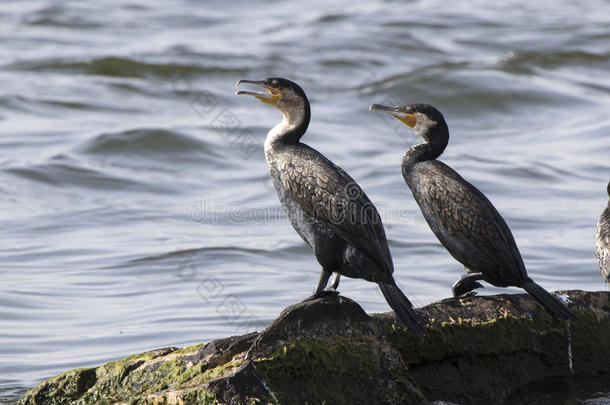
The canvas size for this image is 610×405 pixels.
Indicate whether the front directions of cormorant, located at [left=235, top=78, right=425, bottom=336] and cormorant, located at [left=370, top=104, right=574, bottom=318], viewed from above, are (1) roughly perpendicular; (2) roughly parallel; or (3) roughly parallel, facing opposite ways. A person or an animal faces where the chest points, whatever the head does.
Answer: roughly parallel

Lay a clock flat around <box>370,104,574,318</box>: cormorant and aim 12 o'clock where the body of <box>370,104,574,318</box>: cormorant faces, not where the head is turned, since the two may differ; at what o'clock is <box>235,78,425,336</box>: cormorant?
<box>235,78,425,336</box>: cormorant is roughly at 11 o'clock from <box>370,104,574,318</box>: cormorant.

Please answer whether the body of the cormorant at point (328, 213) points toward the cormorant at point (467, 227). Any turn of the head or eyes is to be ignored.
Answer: no

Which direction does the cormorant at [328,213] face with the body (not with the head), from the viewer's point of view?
to the viewer's left

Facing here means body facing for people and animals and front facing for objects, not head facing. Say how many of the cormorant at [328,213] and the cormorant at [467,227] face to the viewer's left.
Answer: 2

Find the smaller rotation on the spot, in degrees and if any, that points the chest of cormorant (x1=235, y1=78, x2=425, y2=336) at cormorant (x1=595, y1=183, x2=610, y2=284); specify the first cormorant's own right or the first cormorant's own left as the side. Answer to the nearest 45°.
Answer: approximately 135° to the first cormorant's own right

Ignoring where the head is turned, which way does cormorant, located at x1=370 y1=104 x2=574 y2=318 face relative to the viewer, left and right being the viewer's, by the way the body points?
facing to the left of the viewer

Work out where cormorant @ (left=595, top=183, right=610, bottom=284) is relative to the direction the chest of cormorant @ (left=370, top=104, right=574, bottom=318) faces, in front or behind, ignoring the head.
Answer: behind
